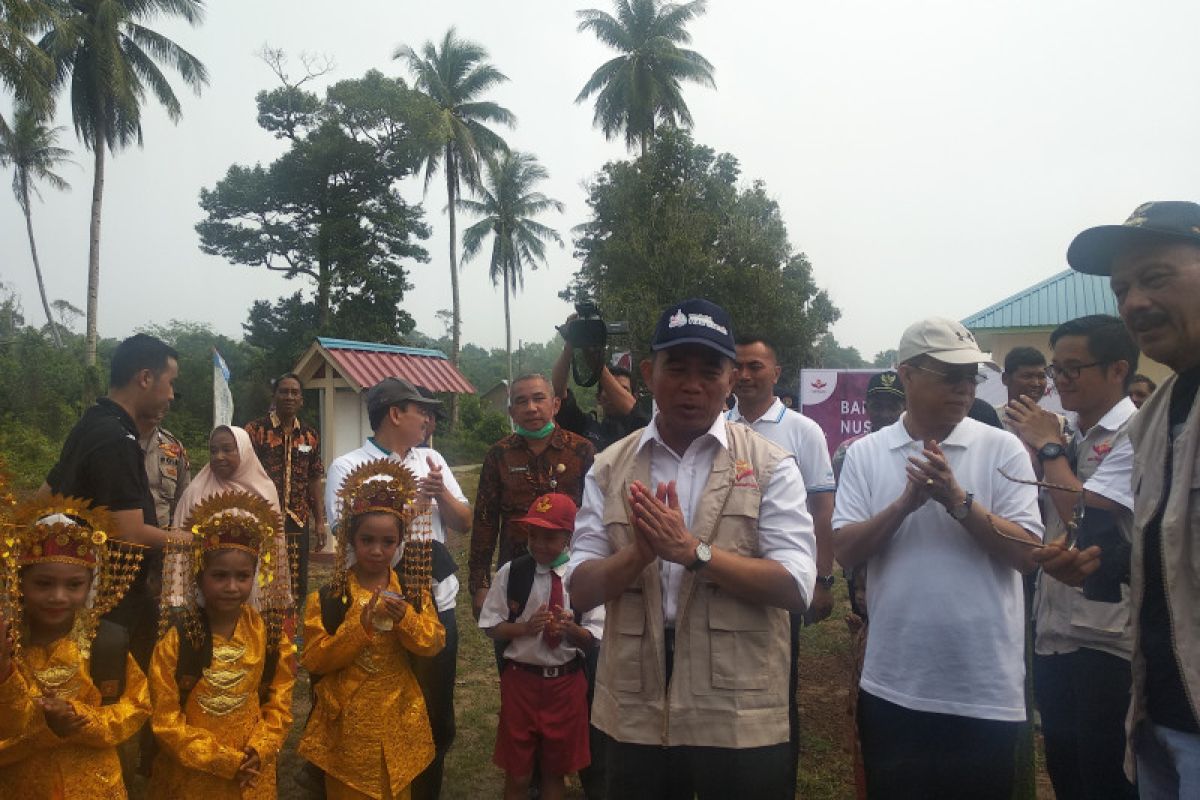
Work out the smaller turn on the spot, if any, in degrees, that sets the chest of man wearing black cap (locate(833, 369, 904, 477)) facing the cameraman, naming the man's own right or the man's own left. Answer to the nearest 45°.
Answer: approximately 45° to the man's own right

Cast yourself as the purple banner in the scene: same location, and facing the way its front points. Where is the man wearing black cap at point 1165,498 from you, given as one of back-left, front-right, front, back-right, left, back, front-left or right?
front

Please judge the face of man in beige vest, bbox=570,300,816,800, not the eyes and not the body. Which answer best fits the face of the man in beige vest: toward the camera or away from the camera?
toward the camera

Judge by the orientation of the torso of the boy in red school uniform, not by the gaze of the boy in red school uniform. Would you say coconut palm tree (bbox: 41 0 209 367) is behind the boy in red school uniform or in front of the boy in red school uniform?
behind

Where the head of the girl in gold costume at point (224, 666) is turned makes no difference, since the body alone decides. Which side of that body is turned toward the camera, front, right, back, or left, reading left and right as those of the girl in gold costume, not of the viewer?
front

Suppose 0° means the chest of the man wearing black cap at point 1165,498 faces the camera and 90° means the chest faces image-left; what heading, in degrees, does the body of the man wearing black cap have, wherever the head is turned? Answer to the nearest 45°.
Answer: approximately 45°

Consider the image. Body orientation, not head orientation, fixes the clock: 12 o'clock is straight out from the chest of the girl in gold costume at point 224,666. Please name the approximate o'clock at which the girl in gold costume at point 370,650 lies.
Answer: the girl in gold costume at point 370,650 is roughly at 9 o'clock from the girl in gold costume at point 224,666.

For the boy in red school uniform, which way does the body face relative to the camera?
toward the camera

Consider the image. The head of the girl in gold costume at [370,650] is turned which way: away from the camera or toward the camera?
toward the camera

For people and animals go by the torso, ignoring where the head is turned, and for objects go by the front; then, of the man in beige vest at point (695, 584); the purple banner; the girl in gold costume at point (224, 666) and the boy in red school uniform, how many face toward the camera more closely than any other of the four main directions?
4

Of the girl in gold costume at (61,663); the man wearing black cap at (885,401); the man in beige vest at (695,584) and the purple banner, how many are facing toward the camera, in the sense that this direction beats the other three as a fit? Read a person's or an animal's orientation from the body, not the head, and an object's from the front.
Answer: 4

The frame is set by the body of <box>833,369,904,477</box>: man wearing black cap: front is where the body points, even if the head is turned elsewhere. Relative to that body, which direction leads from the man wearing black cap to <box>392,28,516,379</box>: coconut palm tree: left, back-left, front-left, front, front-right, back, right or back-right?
back-right

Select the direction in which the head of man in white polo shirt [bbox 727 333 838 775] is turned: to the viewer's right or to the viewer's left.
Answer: to the viewer's left

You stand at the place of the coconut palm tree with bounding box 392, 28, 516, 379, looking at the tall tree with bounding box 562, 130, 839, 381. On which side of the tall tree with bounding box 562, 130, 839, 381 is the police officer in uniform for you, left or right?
right

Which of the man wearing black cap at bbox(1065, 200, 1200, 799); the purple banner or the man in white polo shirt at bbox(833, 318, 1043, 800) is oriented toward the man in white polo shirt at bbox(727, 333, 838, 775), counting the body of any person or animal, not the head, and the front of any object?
the purple banner

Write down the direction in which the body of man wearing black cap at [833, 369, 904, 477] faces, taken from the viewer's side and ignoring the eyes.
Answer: toward the camera

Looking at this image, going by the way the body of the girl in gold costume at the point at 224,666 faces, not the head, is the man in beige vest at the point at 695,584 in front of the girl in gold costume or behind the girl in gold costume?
in front

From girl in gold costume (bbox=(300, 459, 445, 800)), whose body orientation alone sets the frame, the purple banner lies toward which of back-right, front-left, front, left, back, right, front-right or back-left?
back-left

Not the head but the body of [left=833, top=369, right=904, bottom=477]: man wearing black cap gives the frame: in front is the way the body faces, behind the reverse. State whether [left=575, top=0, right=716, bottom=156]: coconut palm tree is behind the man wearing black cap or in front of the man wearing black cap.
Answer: behind
